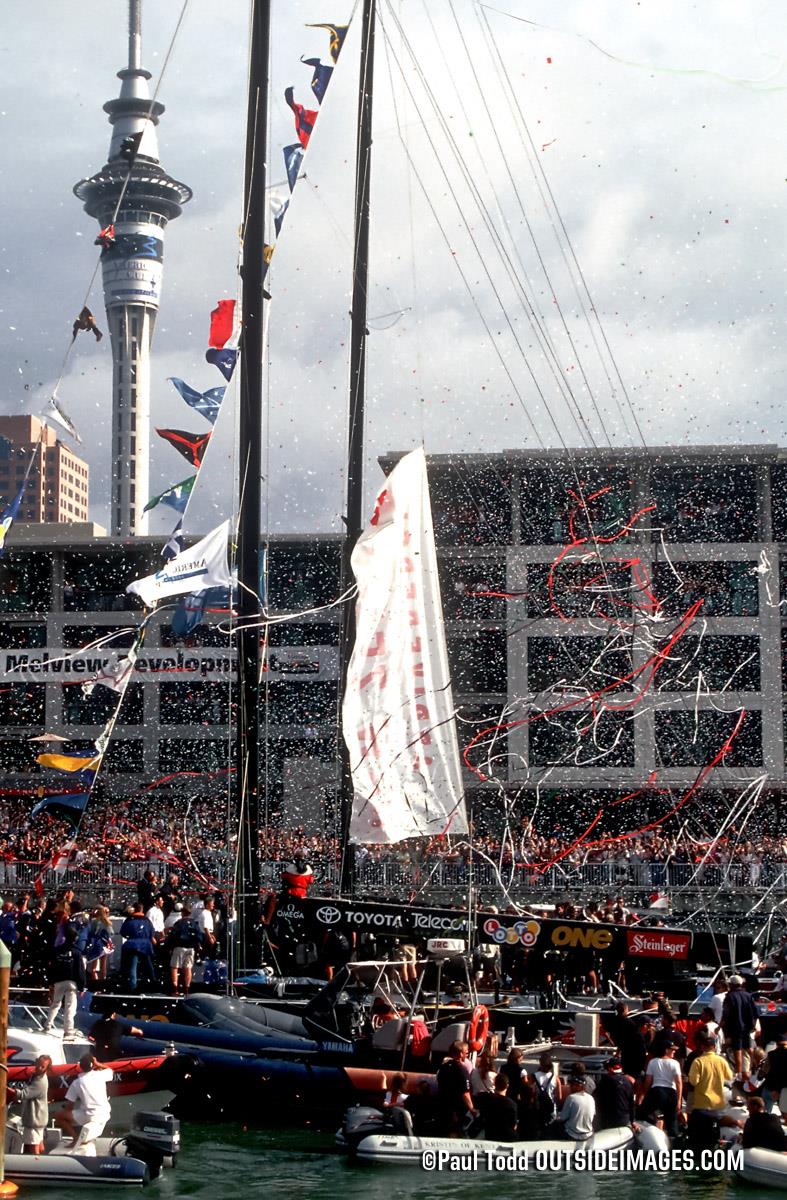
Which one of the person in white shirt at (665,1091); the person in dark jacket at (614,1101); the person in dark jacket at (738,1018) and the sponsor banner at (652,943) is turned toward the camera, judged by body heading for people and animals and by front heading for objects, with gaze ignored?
the sponsor banner

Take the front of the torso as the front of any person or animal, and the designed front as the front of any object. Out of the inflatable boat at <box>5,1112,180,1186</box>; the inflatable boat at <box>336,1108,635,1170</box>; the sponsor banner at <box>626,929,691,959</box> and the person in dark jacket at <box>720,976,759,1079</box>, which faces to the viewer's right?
the inflatable boat at <box>336,1108,635,1170</box>

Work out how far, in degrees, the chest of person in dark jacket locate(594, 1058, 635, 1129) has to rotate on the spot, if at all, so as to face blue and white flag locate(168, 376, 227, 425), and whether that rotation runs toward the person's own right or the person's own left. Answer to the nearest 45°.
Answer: approximately 45° to the person's own left

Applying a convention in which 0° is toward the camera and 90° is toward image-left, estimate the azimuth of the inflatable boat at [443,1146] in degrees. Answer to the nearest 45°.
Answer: approximately 270°

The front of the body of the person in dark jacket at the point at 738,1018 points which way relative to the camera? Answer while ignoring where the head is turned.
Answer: away from the camera

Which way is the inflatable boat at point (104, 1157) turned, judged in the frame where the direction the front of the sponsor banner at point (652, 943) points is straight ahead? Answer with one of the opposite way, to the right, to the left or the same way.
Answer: to the right

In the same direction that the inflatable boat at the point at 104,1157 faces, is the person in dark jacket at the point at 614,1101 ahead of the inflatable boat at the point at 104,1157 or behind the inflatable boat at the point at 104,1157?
behind

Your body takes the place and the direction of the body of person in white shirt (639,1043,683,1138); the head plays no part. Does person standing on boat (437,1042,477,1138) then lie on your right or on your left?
on your left

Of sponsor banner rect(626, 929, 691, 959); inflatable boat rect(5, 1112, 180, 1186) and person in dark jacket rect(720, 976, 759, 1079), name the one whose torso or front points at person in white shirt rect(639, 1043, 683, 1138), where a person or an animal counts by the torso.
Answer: the sponsor banner

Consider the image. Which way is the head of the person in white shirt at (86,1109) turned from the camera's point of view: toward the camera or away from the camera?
away from the camera

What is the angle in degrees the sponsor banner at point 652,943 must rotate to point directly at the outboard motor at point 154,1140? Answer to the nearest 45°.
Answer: approximately 45° to its right

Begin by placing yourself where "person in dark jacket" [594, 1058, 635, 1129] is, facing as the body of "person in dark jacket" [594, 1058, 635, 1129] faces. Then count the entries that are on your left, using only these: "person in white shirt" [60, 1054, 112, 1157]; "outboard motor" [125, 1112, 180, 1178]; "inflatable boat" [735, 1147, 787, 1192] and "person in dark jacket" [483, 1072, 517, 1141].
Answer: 3

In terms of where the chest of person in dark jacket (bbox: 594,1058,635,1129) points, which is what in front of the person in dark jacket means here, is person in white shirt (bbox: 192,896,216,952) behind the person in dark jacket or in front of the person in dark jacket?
in front

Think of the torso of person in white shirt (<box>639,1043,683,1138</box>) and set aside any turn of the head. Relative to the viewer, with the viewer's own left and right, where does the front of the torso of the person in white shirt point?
facing away from the viewer
